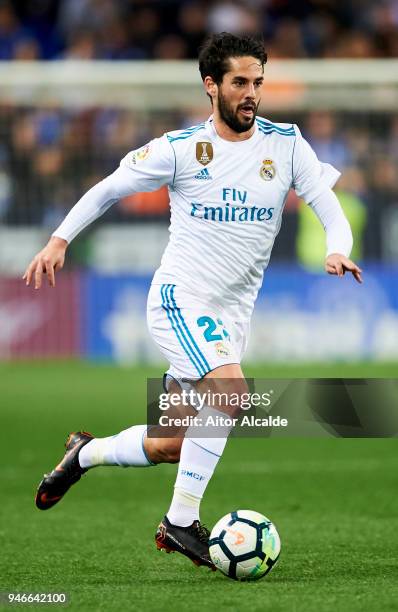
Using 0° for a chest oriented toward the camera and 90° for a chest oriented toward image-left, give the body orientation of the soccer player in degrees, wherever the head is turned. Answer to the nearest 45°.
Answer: approximately 315°

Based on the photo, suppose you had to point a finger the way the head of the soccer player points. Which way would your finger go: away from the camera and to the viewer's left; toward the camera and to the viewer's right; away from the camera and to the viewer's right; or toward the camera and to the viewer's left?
toward the camera and to the viewer's right
